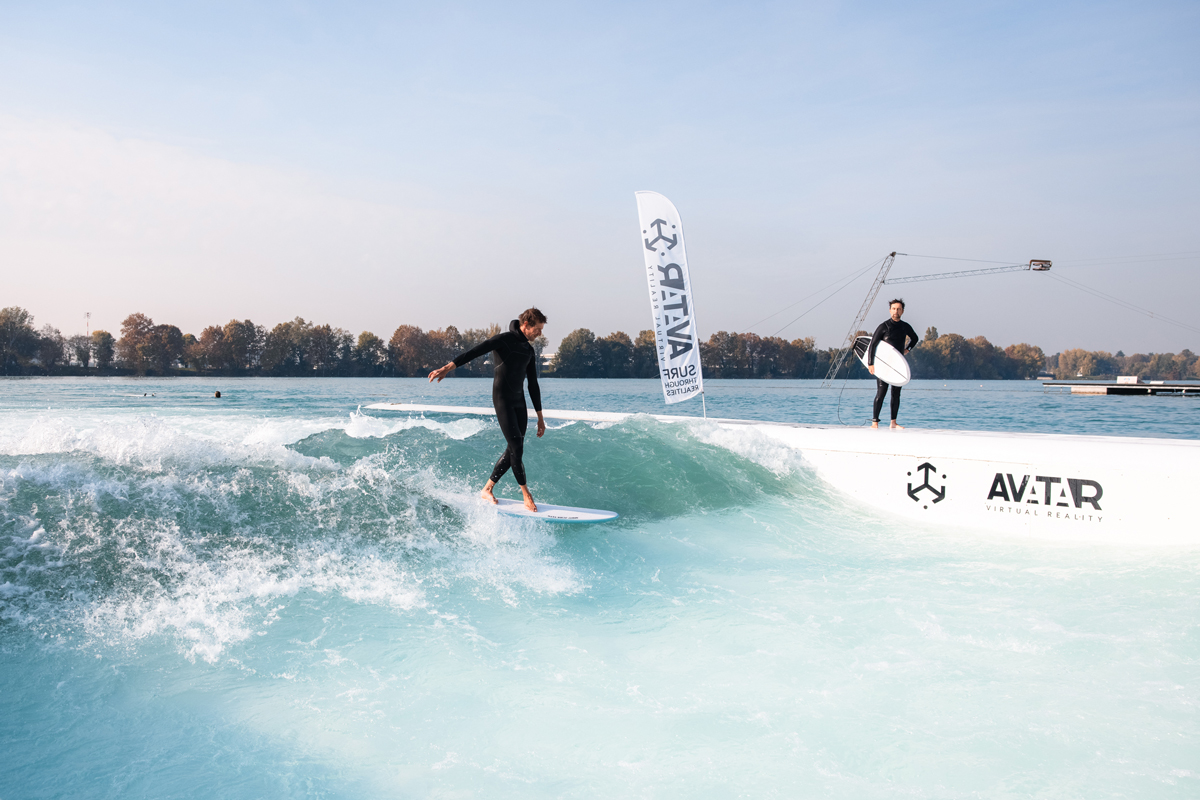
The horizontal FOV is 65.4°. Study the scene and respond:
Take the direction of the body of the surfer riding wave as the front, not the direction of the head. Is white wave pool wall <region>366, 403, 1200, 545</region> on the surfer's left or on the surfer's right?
on the surfer's left

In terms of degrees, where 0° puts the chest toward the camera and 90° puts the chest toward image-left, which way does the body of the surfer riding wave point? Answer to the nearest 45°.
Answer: approximately 315°

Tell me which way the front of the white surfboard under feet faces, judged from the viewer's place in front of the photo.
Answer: facing to the right of the viewer
